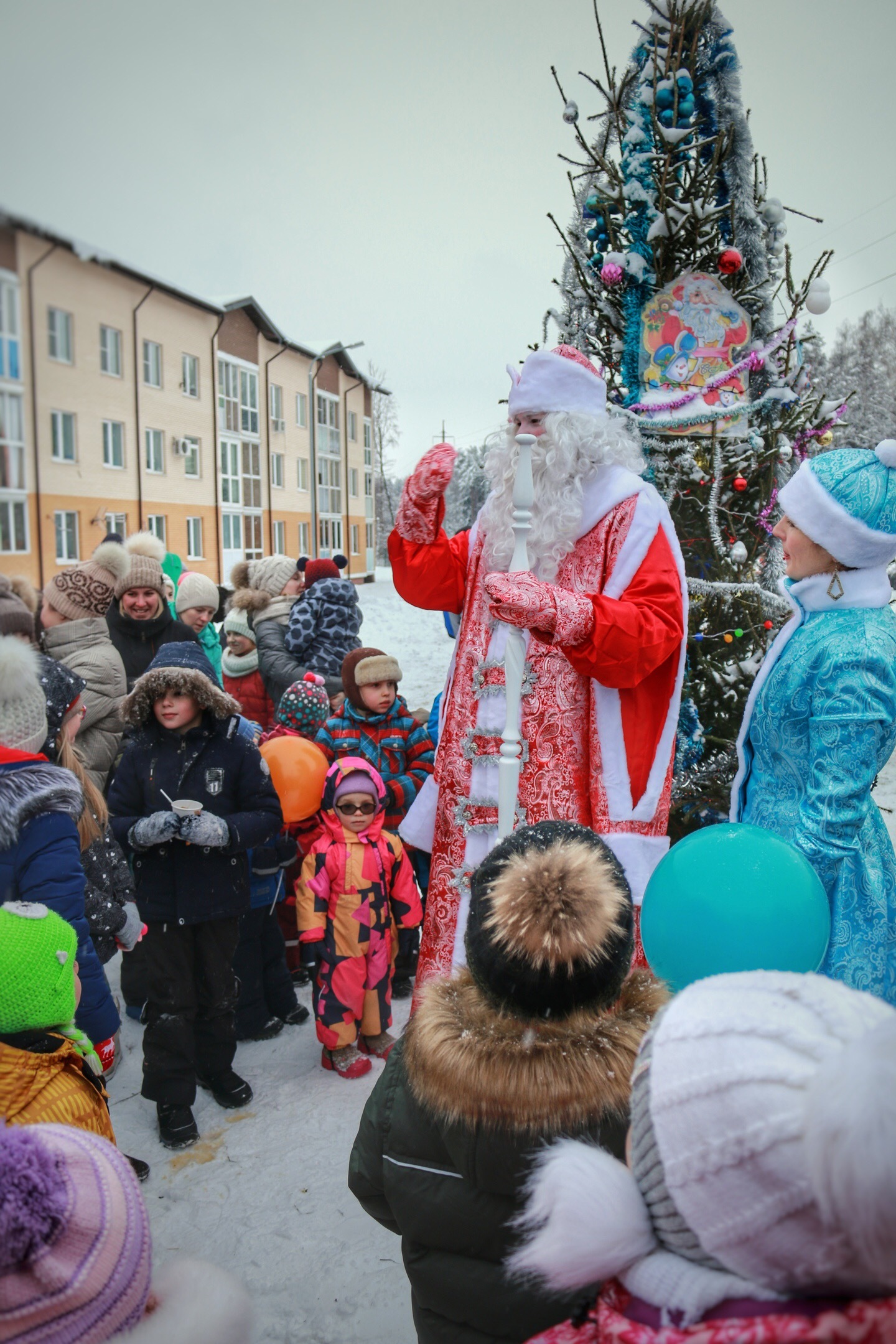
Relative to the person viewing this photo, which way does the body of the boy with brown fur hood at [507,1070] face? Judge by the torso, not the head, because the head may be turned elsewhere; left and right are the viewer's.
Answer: facing away from the viewer

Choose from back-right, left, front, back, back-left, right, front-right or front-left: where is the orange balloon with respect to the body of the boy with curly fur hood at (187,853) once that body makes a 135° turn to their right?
right

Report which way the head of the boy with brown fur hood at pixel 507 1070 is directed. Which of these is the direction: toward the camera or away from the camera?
away from the camera

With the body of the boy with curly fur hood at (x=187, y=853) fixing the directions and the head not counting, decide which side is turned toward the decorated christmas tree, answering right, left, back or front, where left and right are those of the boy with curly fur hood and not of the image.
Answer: left

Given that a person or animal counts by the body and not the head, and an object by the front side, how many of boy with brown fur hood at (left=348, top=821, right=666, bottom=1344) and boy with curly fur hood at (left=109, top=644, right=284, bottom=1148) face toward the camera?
1

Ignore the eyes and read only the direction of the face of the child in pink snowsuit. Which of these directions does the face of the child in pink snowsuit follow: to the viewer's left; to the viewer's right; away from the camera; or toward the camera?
toward the camera

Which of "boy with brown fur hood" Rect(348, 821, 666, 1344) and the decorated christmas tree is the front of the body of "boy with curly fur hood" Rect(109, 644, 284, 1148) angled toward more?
the boy with brown fur hood

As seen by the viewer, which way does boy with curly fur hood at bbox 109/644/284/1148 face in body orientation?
toward the camera

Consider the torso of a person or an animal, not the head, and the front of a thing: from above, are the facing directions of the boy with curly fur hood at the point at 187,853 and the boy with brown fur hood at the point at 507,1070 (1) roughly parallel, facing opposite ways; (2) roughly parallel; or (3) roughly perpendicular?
roughly parallel, facing opposite ways

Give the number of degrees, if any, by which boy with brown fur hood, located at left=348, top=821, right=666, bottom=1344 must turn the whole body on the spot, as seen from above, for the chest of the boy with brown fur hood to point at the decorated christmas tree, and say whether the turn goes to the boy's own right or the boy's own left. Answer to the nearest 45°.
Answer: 0° — they already face it

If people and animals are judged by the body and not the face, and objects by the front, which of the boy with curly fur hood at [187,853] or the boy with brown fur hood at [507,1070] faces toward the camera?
the boy with curly fur hood at [187,853]

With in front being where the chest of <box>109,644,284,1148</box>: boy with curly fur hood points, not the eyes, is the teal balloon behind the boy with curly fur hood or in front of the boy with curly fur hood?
in front

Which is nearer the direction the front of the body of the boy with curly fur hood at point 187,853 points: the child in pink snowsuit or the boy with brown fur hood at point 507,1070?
the boy with brown fur hood
